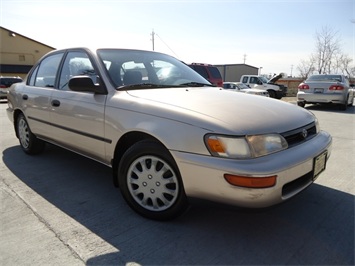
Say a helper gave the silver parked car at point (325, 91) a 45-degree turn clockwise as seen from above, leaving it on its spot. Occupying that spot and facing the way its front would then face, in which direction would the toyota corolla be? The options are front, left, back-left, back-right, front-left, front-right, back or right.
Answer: back-right

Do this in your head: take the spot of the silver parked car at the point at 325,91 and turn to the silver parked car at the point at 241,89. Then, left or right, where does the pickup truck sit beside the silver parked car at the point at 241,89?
right

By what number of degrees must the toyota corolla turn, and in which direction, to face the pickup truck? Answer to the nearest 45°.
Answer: approximately 135° to its left

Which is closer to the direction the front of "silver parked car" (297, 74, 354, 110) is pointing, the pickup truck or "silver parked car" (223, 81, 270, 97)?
the pickup truck

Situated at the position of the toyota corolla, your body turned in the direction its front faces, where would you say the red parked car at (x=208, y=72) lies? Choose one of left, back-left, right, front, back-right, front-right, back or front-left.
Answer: back-left

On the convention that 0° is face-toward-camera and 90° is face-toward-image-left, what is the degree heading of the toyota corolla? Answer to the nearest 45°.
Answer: approximately 315°

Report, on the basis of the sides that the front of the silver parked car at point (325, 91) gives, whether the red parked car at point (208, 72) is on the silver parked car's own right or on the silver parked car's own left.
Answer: on the silver parked car's own left

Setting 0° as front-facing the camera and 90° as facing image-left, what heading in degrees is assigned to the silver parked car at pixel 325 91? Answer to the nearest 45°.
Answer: approximately 180°

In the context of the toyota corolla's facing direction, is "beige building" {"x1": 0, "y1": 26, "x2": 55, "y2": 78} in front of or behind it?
behind

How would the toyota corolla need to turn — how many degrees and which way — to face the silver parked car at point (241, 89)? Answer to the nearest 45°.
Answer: approximately 135° to its left
